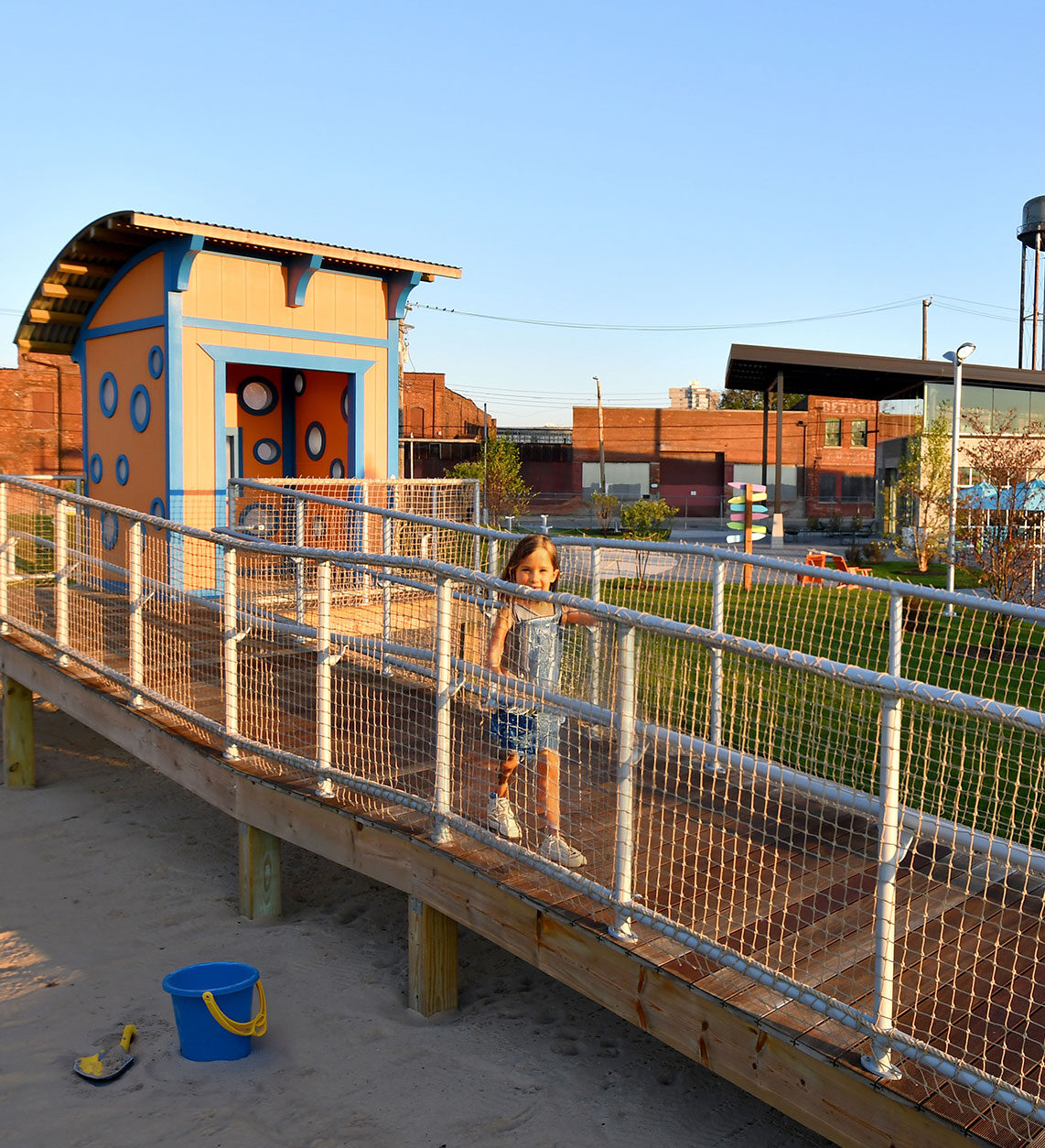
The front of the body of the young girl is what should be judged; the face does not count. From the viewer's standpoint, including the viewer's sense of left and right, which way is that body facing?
facing the viewer and to the right of the viewer

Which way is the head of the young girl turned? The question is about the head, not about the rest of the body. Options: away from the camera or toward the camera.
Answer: toward the camera

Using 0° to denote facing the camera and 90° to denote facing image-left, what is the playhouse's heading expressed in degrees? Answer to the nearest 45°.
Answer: approximately 315°

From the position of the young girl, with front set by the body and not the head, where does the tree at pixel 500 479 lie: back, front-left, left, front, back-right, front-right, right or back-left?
back-left

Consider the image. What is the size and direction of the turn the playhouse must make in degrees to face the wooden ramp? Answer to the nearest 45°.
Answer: approximately 45° to its right

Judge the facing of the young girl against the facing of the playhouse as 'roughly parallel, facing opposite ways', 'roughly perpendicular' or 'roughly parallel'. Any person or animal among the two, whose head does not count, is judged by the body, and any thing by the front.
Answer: roughly parallel

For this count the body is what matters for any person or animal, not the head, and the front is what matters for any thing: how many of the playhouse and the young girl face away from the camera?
0

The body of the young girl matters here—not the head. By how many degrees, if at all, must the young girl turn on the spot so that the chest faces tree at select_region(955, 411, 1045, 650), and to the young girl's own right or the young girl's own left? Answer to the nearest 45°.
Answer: approximately 90° to the young girl's own left

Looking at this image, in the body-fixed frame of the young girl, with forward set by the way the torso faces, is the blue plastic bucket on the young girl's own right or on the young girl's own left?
on the young girl's own right

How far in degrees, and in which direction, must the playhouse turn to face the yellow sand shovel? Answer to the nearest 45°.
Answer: approximately 45° to its right

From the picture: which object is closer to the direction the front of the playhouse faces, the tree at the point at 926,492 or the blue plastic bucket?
the blue plastic bucket

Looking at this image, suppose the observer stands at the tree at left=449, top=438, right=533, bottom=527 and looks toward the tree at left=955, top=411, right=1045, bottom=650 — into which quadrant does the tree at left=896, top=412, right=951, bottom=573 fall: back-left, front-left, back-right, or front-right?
front-left

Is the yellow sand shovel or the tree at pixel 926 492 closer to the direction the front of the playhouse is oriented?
the yellow sand shovel
